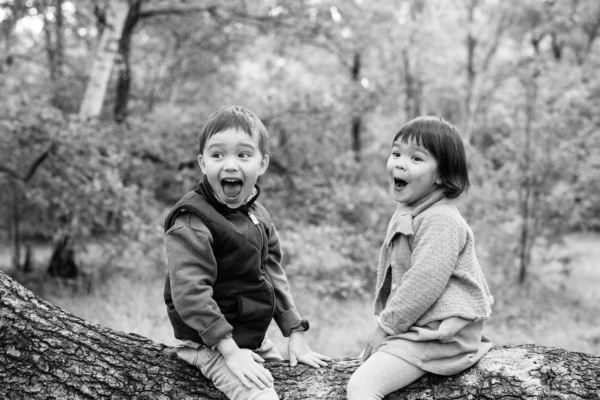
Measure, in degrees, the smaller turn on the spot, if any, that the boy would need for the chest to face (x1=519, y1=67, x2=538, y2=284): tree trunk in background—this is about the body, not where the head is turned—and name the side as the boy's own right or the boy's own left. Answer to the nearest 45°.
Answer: approximately 90° to the boy's own left

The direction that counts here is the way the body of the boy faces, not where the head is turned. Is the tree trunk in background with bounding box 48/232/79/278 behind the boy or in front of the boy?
behind

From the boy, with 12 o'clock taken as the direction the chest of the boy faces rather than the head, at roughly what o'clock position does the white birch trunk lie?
The white birch trunk is roughly at 7 o'clock from the boy.

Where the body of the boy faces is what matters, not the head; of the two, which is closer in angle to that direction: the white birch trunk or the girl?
the girl

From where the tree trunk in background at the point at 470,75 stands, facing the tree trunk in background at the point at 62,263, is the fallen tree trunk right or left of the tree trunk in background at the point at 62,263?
left

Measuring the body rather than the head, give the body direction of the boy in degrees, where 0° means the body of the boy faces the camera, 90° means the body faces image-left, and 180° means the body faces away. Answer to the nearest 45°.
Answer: approximately 315°

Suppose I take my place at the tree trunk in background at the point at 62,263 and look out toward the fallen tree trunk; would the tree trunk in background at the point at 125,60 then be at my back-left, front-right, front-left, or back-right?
back-left

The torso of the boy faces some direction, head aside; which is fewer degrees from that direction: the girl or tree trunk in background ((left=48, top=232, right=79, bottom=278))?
the girl
